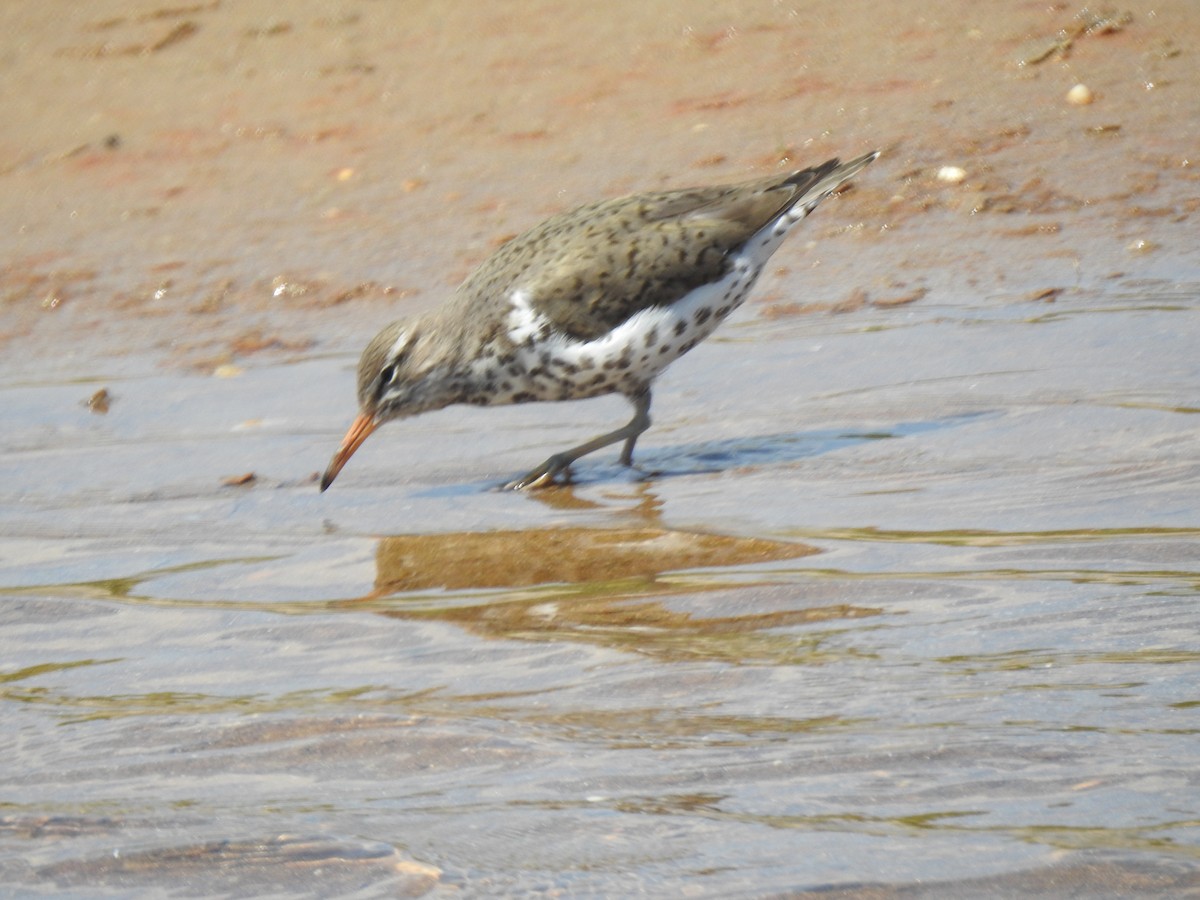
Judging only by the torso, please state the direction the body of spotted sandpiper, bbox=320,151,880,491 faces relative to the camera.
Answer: to the viewer's left

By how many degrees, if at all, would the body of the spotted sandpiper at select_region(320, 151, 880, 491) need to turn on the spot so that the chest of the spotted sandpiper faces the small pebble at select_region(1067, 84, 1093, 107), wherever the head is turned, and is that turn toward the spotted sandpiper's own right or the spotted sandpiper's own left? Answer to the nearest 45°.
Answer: approximately 135° to the spotted sandpiper's own right
